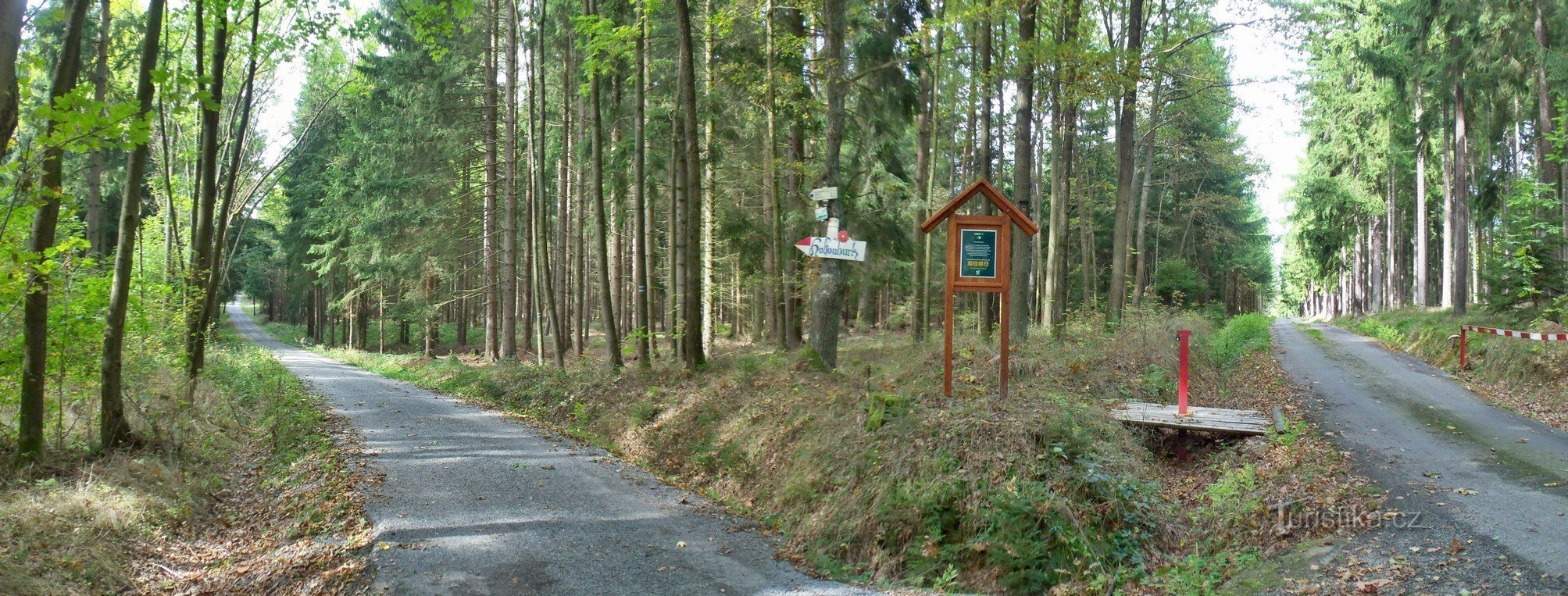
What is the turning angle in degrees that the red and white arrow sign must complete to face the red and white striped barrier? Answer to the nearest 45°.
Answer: approximately 135° to its left

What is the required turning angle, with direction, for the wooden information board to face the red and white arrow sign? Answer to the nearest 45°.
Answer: approximately 135° to its right

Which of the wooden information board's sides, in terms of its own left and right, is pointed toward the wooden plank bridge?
left

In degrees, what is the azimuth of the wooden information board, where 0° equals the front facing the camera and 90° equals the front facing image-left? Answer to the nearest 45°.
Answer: approximately 0°
